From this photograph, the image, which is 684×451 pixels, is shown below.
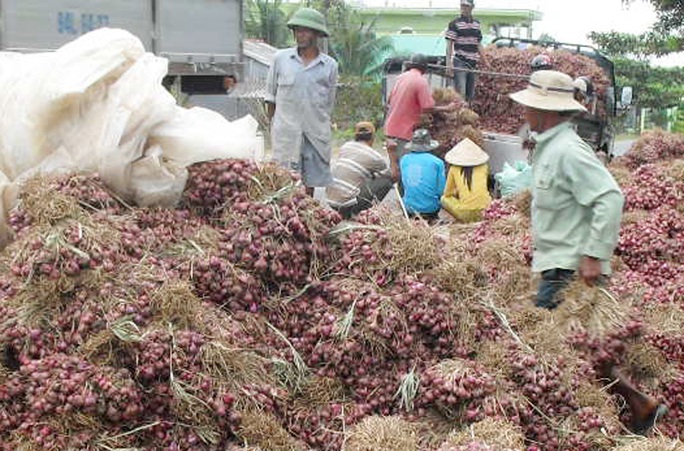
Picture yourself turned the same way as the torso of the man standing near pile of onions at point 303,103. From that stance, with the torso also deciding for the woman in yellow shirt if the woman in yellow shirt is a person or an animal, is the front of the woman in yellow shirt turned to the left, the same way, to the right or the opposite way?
the opposite way

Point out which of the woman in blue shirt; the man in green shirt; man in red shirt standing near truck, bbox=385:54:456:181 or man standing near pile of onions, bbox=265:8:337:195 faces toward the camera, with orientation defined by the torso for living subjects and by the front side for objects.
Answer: man standing near pile of onions, bbox=265:8:337:195

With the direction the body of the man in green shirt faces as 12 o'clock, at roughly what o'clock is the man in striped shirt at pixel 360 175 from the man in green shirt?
The man in striped shirt is roughly at 2 o'clock from the man in green shirt.

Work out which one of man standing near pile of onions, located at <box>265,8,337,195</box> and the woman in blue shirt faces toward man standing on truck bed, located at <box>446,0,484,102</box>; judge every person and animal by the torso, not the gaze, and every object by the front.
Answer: the woman in blue shirt

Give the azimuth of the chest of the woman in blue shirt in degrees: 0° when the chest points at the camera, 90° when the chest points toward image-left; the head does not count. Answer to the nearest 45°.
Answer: approximately 180°

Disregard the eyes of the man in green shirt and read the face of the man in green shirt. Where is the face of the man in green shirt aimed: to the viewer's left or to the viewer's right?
to the viewer's left

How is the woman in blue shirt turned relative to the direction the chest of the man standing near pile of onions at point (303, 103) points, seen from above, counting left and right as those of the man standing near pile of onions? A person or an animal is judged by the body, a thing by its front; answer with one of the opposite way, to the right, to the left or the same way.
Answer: the opposite way

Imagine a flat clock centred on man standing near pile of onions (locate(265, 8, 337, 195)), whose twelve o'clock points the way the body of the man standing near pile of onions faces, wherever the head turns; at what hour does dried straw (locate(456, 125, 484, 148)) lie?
The dried straw is roughly at 7 o'clock from the man standing near pile of onions.

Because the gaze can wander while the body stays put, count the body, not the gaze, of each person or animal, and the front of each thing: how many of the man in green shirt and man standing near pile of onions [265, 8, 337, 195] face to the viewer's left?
1

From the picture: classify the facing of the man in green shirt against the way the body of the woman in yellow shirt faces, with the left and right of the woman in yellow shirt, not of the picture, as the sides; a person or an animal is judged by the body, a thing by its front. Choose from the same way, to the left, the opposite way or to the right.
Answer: to the left

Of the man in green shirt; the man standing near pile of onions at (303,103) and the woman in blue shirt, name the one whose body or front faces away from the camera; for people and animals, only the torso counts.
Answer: the woman in blue shirt

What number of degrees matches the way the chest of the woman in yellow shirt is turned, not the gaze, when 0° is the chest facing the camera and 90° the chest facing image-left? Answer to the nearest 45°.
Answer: approximately 180°
